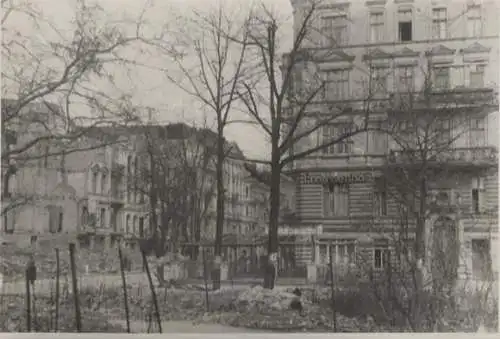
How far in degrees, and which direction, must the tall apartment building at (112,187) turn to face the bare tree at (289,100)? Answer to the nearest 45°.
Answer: approximately 45° to its left

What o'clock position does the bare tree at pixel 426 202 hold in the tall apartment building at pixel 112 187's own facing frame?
The bare tree is roughly at 11 o'clock from the tall apartment building.

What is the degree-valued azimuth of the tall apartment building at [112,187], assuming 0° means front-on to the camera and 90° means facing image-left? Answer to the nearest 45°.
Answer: approximately 315°
